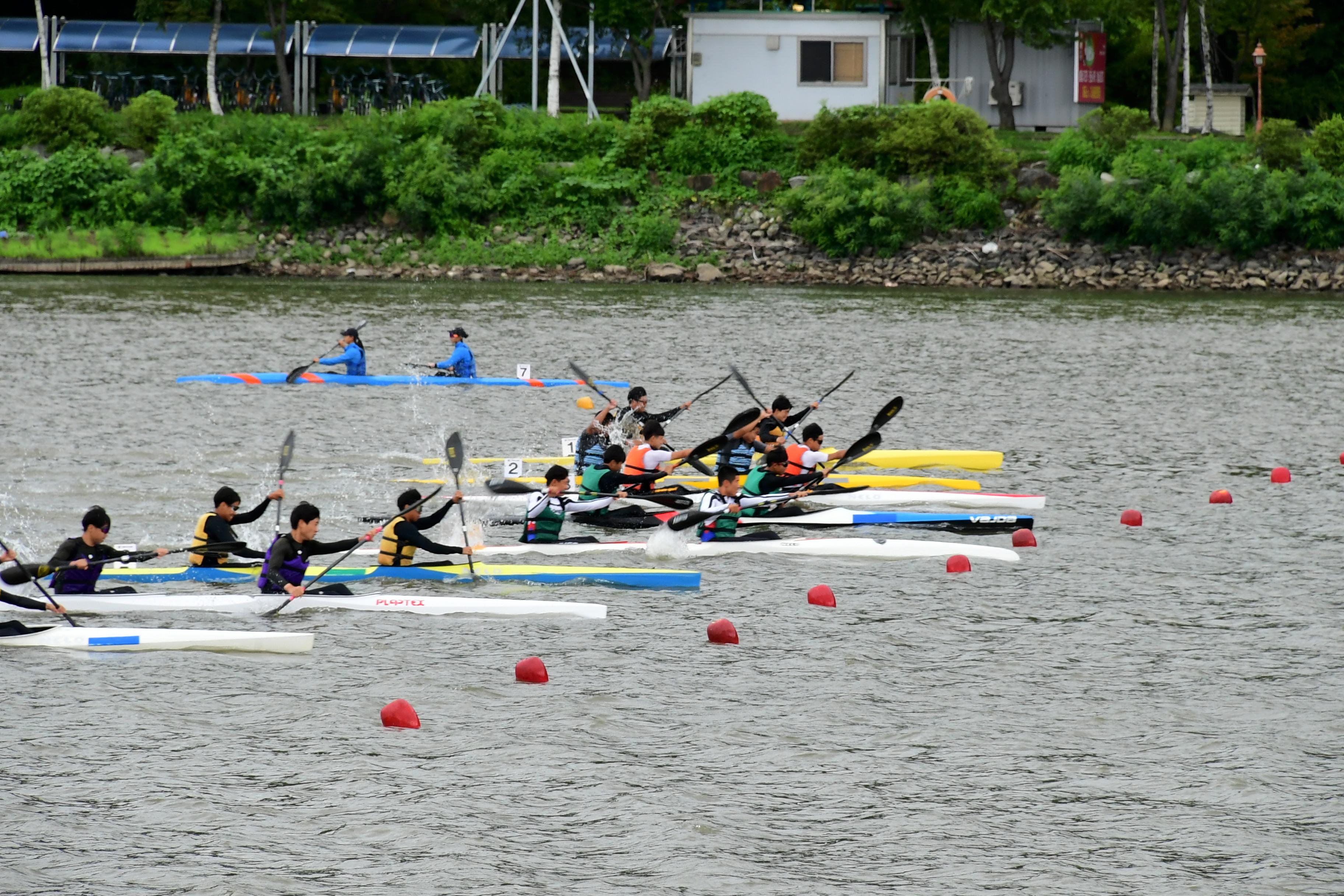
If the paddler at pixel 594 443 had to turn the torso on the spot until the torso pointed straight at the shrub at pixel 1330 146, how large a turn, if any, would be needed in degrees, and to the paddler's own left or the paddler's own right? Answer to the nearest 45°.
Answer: approximately 45° to the paddler's own left

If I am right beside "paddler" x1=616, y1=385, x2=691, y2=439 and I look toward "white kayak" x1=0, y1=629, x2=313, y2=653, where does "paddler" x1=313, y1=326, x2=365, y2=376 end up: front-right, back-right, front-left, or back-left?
back-right

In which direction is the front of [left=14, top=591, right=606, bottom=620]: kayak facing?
to the viewer's right

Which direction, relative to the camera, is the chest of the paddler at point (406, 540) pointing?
to the viewer's right

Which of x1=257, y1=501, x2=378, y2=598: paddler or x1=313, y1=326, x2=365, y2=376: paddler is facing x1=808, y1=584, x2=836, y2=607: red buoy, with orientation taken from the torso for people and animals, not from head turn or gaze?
x1=257, y1=501, x2=378, y2=598: paddler

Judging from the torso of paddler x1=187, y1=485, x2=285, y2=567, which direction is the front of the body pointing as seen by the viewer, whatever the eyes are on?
to the viewer's right

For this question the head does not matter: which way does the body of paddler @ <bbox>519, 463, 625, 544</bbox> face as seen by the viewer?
to the viewer's right
